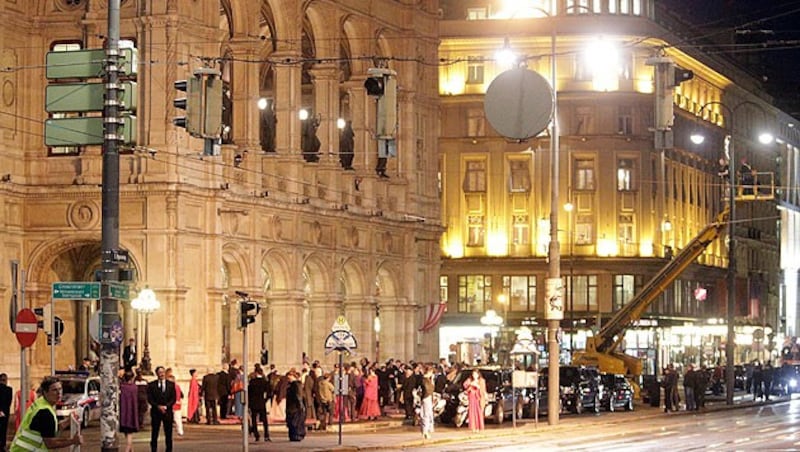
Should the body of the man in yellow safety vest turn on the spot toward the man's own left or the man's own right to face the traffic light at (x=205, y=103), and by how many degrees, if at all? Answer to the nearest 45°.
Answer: approximately 90° to the man's own left

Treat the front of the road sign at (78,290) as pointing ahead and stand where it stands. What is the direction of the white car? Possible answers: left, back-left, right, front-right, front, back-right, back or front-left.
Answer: back

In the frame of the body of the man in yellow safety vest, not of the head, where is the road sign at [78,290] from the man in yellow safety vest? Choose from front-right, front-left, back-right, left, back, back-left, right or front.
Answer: left

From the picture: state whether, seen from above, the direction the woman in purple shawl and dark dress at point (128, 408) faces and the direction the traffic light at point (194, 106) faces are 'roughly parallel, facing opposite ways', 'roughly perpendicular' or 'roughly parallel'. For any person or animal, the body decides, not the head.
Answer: roughly perpendicular

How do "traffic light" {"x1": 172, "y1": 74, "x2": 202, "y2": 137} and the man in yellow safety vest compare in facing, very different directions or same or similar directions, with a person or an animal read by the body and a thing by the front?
very different directions
